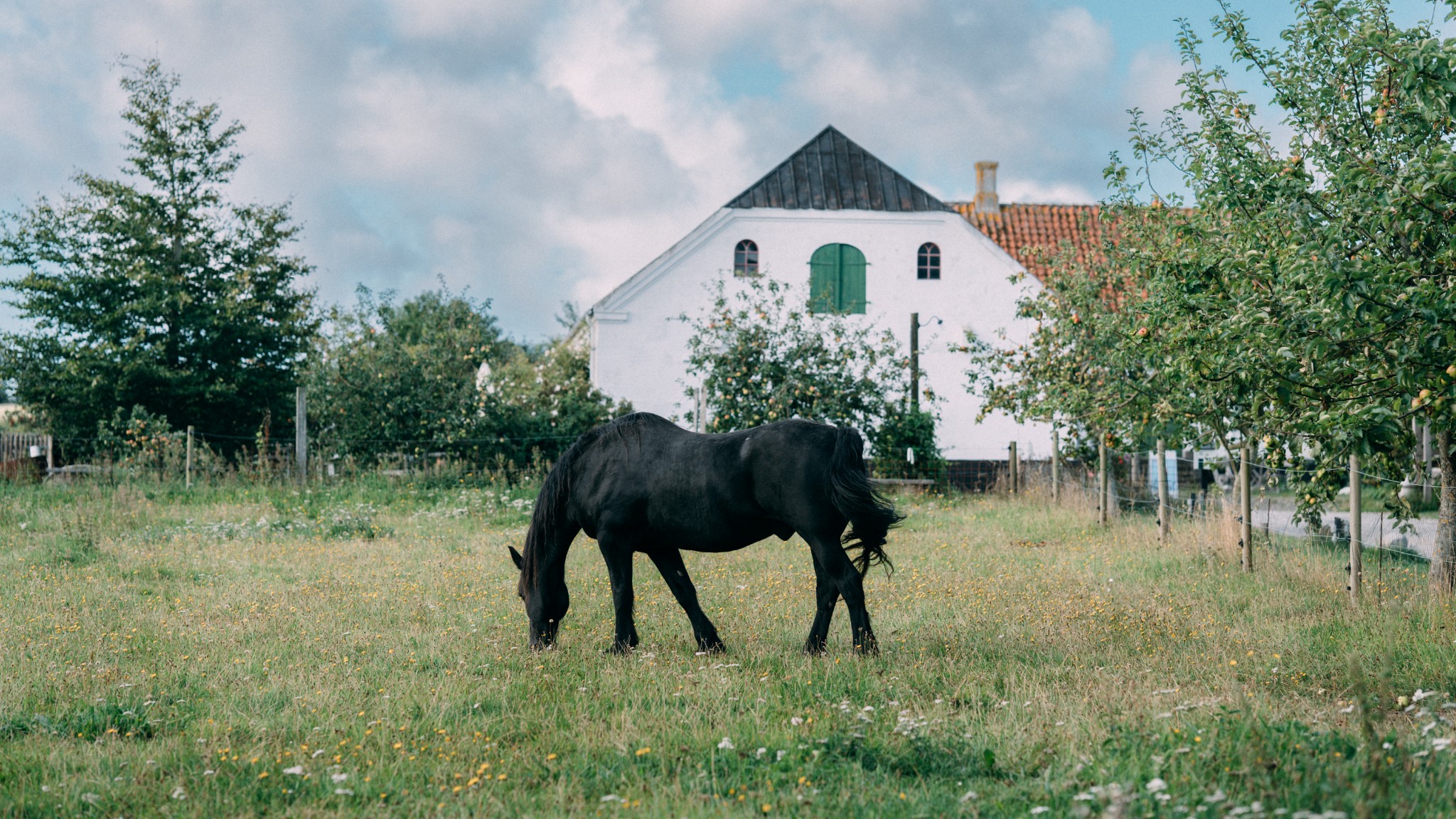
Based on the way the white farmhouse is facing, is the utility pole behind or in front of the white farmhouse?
in front

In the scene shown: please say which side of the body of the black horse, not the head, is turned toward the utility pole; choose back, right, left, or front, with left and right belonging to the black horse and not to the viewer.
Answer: right

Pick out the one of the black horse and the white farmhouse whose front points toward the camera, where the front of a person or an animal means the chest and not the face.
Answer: the white farmhouse

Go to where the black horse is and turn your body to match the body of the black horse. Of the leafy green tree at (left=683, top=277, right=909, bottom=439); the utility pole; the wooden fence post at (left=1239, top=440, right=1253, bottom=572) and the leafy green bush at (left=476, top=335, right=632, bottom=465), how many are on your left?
0

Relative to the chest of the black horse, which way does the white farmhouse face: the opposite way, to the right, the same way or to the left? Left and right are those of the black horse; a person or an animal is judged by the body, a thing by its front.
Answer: to the left

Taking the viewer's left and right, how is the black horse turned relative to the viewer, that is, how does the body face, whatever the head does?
facing to the left of the viewer

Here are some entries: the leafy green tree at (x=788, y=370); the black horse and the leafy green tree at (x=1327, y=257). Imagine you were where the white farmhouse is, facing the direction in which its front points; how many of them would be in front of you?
3

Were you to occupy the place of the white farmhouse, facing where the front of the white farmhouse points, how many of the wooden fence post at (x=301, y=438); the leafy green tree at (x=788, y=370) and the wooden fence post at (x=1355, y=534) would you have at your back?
0

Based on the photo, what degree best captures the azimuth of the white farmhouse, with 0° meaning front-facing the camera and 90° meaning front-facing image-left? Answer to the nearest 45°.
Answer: approximately 0°

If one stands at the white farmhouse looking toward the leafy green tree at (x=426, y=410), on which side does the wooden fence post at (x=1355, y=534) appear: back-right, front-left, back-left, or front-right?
front-left

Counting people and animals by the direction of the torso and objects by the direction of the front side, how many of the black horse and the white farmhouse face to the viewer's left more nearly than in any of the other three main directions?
1

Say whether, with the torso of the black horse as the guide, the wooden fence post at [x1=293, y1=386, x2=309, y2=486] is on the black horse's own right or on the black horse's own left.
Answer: on the black horse's own right

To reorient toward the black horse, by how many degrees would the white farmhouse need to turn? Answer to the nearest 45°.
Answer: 0° — it already faces it

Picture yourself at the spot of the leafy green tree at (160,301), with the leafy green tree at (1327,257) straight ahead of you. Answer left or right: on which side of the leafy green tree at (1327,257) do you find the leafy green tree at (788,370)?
left

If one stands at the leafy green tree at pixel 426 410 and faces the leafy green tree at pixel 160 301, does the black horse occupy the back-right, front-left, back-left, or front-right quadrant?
back-left

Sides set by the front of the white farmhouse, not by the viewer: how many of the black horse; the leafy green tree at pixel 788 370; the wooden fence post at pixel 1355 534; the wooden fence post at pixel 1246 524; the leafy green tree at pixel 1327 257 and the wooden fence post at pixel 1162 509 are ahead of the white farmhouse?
6

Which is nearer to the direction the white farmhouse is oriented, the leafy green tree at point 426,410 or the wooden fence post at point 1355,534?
the wooden fence post
